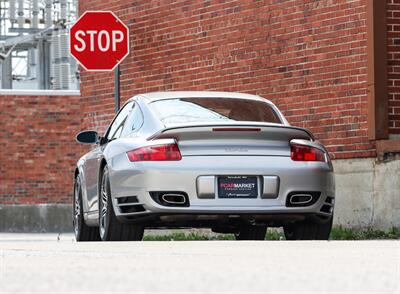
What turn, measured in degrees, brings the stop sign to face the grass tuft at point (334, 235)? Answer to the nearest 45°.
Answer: approximately 45° to its left

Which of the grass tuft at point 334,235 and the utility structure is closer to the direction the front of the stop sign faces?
the grass tuft

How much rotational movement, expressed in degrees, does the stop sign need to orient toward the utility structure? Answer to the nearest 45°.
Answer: approximately 180°

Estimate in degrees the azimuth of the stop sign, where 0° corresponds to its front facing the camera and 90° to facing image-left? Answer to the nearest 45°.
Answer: approximately 0°

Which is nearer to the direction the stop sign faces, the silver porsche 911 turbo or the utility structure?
the silver porsche 911 turbo
